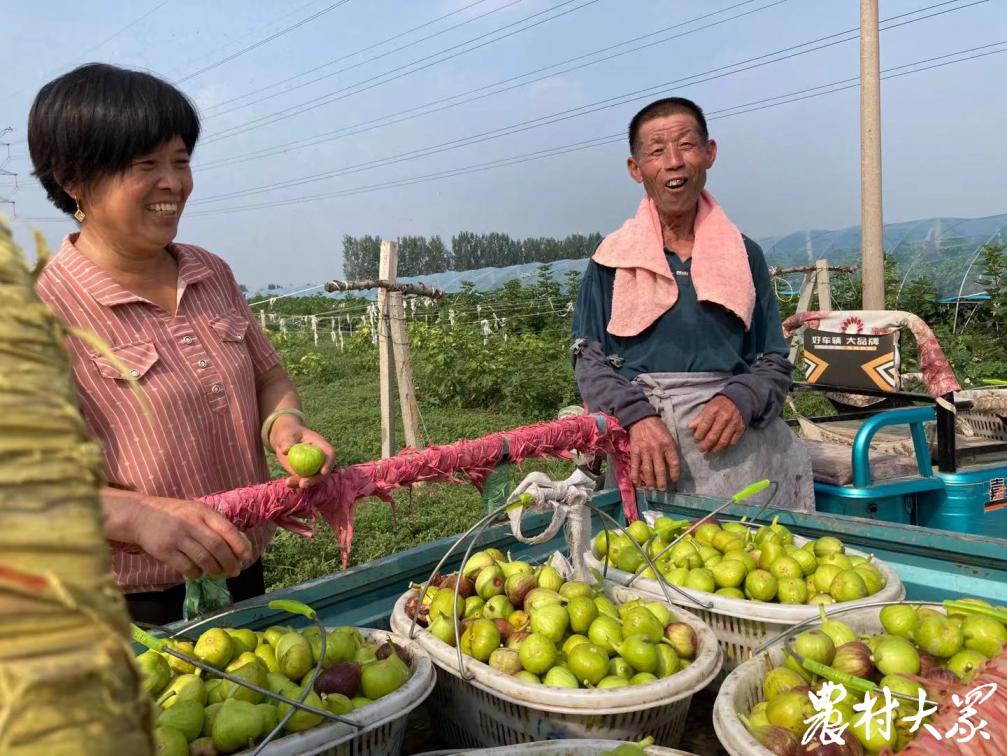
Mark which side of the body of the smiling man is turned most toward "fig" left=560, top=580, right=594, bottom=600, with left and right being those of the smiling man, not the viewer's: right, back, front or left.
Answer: front

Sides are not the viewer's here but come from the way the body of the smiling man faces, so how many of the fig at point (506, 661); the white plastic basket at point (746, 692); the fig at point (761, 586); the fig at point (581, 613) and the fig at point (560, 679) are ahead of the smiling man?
5

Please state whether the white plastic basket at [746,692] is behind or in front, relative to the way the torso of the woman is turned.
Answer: in front

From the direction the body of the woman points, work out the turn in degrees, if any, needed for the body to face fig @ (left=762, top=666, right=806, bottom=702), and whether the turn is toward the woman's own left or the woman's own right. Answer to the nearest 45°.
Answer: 0° — they already face it

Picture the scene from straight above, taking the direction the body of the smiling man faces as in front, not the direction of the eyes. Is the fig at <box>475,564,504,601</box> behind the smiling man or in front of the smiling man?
in front

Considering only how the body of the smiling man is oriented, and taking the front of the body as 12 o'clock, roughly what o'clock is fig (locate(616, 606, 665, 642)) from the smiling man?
The fig is roughly at 12 o'clock from the smiling man.

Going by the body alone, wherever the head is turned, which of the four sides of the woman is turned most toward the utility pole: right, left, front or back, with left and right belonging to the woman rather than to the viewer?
left

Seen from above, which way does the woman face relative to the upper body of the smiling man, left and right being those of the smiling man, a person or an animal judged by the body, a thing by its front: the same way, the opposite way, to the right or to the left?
to the left

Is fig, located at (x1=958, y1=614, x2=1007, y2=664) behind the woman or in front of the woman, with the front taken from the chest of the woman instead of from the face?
in front

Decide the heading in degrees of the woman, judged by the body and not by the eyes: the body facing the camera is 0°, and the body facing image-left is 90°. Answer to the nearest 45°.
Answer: approximately 315°

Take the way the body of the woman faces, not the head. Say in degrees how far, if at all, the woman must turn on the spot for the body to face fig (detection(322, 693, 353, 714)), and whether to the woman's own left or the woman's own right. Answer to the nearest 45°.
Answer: approximately 45° to the woman's own right

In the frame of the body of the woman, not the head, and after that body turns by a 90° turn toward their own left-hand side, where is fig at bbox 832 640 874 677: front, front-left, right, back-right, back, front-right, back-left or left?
right

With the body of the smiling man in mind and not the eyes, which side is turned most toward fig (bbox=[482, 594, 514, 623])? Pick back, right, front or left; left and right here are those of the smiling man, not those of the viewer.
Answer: front

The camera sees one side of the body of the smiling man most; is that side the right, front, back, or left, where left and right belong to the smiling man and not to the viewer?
front

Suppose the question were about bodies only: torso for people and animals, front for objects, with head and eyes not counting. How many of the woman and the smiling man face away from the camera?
0
